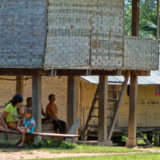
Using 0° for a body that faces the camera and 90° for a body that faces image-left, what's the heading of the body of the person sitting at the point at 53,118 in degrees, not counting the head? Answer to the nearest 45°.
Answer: approximately 315°

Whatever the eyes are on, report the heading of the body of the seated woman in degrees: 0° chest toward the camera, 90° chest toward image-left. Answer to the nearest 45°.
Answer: approximately 315°

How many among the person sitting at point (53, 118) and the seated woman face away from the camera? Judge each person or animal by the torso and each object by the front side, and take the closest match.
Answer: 0
